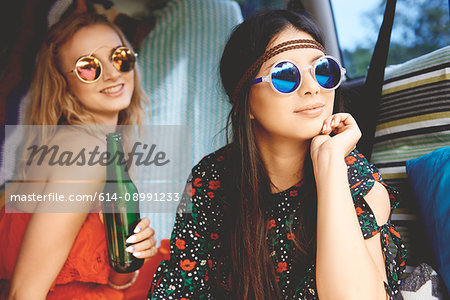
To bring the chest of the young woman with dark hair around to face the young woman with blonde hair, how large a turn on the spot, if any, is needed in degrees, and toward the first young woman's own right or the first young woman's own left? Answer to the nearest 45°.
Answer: approximately 135° to the first young woman's own right

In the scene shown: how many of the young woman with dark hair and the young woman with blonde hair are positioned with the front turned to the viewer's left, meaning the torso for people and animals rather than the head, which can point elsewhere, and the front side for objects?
0

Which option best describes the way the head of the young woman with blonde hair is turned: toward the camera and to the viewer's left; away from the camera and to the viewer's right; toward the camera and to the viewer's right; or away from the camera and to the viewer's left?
toward the camera and to the viewer's right

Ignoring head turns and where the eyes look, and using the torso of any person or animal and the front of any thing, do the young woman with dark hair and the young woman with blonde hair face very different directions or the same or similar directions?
same or similar directions

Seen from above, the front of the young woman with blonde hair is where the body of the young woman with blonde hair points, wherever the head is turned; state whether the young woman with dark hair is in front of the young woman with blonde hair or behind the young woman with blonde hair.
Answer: in front

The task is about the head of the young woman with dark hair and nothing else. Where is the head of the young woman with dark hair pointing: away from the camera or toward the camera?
toward the camera

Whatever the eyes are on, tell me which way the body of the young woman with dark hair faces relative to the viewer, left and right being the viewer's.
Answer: facing the viewer and to the right of the viewer
